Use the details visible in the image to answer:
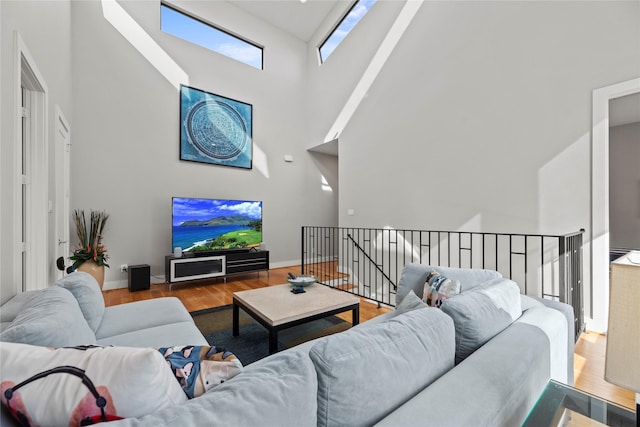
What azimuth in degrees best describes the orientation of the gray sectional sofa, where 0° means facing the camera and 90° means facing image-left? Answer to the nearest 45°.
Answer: approximately 135°

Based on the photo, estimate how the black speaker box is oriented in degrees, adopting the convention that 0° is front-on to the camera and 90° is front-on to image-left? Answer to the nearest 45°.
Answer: approximately 315°

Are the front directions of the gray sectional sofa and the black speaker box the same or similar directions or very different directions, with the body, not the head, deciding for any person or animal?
very different directions

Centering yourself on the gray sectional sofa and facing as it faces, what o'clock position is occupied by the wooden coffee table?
The wooden coffee table is roughly at 1 o'clock from the gray sectional sofa.

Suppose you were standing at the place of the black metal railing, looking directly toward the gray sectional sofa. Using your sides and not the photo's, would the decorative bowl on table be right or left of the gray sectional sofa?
right

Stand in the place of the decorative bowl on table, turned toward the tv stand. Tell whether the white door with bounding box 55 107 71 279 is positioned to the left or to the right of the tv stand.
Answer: left

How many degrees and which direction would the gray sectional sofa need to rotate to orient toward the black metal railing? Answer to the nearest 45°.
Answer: approximately 90° to its right
